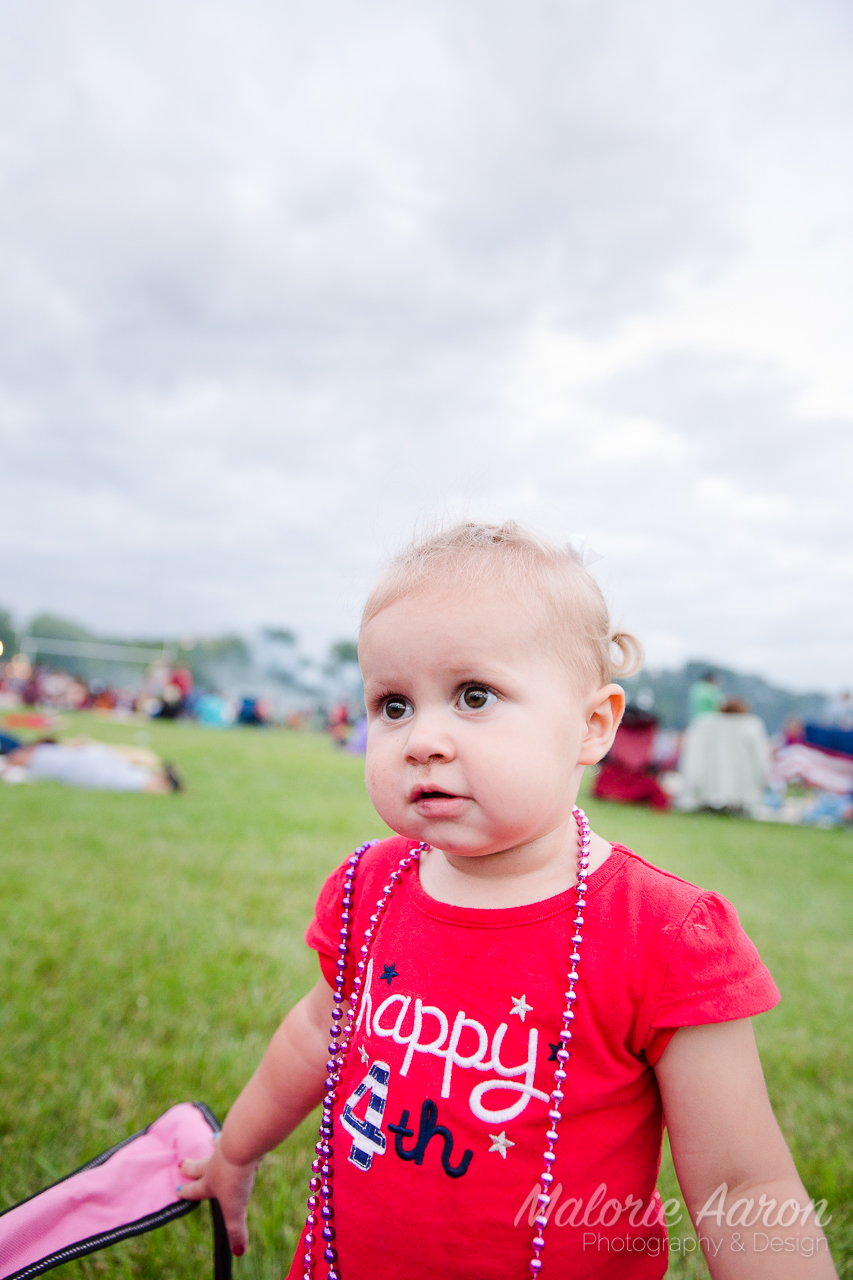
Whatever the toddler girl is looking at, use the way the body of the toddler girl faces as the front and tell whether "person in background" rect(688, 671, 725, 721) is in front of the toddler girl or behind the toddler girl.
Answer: behind

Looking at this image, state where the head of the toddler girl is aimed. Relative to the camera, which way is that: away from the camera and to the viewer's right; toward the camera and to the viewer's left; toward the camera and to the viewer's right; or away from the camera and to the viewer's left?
toward the camera and to the viewer's left

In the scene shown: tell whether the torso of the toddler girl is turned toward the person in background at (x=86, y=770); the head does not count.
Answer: no

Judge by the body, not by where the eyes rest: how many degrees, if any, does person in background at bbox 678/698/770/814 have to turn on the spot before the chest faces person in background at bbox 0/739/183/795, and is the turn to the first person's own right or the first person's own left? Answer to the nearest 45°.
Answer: approximately 135° to the first person's own left

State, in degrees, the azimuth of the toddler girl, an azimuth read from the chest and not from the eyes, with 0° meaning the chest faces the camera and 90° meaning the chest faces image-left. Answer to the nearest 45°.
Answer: approximately 45°

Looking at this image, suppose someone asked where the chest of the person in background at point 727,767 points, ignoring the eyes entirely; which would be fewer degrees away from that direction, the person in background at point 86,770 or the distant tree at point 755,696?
the distant tree

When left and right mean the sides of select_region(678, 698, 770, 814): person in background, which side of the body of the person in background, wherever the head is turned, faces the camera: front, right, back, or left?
back

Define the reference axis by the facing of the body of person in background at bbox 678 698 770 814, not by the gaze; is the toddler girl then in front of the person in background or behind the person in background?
behind

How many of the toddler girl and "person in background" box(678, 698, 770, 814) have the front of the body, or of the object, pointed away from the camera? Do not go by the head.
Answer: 1

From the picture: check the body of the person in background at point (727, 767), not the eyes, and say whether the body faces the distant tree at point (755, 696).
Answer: yes

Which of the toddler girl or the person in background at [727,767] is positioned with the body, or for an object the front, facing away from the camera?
the person in background

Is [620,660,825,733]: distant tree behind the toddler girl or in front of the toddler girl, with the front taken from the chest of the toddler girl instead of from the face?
behind

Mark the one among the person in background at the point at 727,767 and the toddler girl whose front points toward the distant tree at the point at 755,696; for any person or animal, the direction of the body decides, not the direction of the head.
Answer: the person in background

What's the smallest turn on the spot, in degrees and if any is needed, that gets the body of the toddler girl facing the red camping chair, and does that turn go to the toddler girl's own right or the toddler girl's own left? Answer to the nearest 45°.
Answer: approximately 135° to the toddler girl's own right

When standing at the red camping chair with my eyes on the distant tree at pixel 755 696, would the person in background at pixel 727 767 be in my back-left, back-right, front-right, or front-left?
front-right
